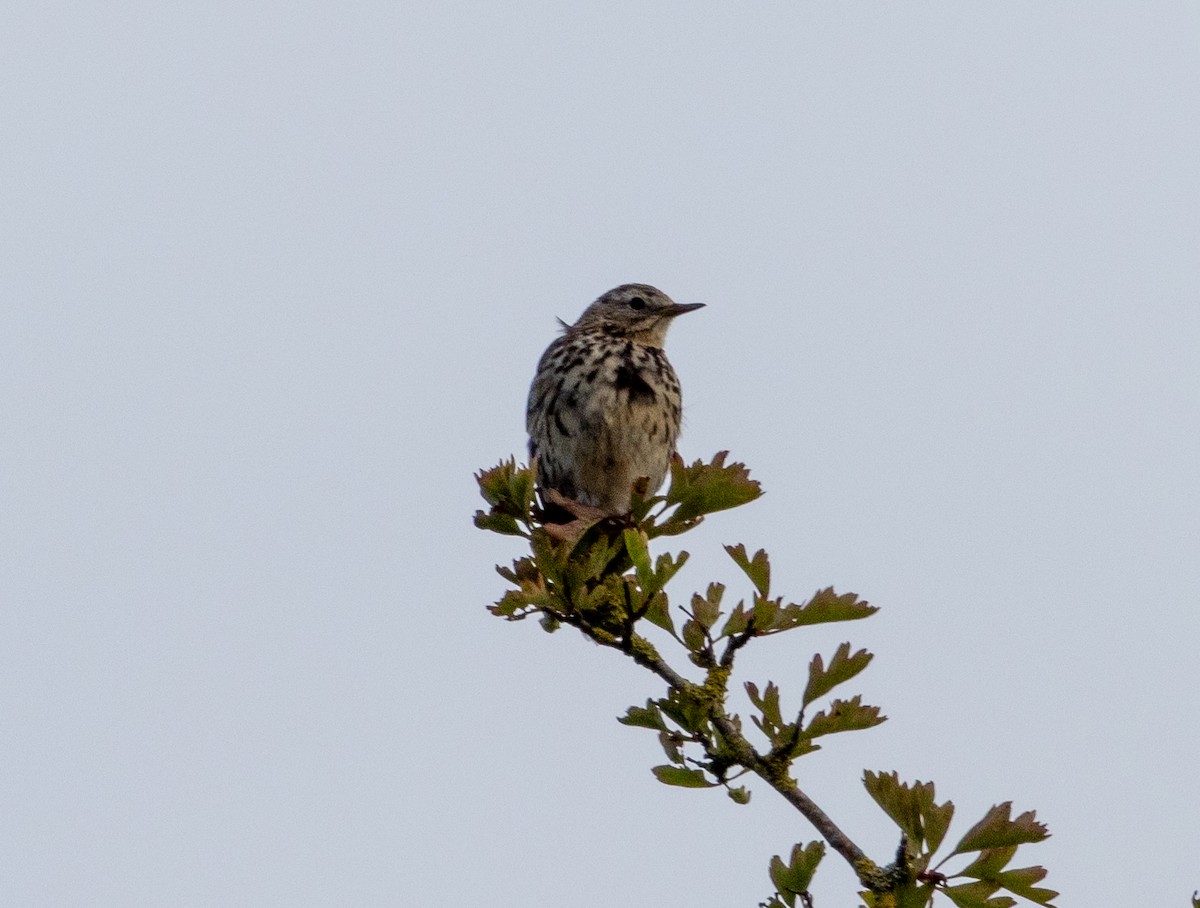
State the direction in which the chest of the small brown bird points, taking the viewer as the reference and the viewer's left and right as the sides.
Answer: facing the viewer and to the right of the viewer
